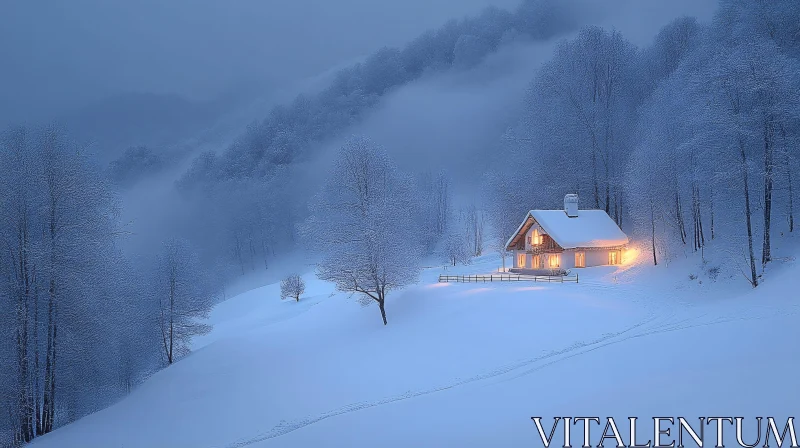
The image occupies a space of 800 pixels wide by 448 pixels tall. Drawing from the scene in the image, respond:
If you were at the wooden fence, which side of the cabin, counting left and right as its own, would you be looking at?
front

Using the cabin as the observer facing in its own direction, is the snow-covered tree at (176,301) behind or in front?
in front

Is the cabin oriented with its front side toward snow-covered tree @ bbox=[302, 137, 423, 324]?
yes

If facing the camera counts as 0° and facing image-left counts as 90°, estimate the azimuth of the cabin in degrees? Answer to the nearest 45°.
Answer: approximately 45°

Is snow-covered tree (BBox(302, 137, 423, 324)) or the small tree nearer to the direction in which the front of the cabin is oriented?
the snow-covered tree

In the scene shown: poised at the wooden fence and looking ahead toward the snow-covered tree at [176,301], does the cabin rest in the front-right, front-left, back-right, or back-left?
back-right

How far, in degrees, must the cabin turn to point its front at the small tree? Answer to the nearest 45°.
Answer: approximately 45° to its right
